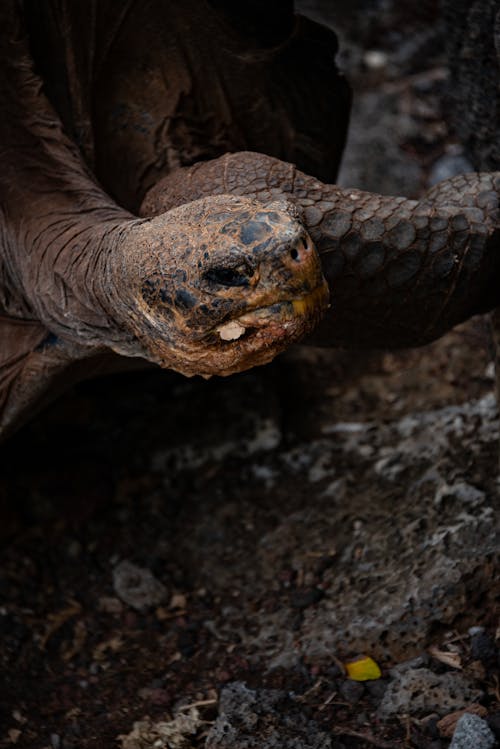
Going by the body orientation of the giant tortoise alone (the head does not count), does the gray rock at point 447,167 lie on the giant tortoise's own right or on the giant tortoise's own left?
on the giant tortoise's own left

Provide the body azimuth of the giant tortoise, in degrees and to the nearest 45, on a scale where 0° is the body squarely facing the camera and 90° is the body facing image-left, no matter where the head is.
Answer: approximately 315°
